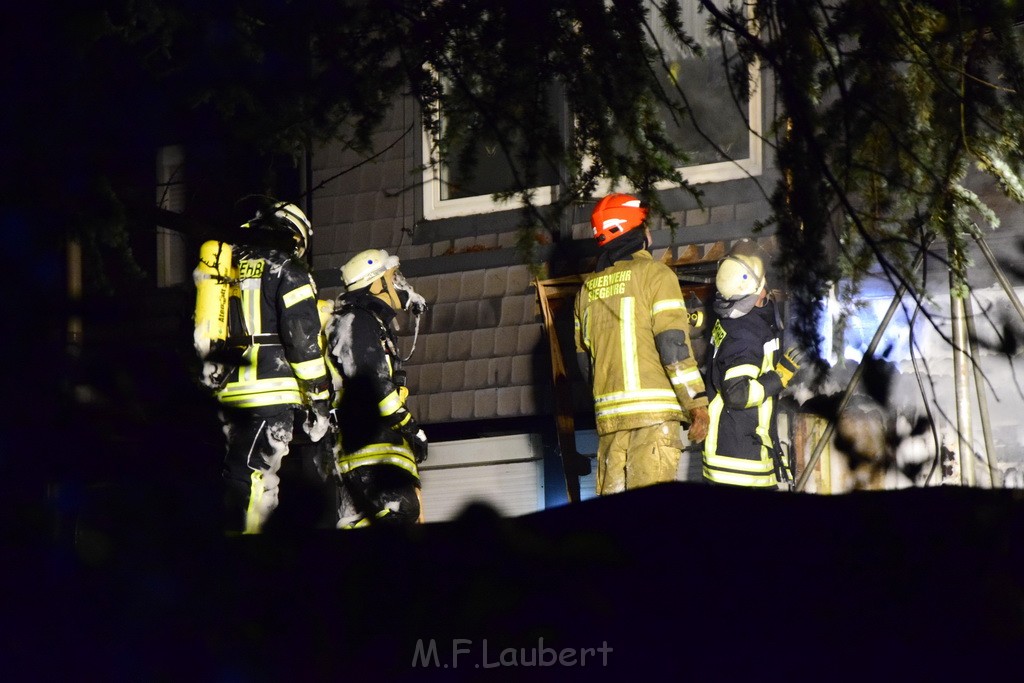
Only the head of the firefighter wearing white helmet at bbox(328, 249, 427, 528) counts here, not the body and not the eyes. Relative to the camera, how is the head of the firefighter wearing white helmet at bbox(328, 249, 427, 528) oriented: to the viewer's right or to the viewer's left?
to the viewer's right

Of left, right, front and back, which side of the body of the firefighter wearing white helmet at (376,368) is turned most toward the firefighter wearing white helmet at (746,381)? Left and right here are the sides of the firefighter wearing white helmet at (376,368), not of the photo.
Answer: front

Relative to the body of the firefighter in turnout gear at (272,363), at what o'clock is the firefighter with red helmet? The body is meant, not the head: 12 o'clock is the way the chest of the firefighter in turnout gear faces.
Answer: The firefighter with red helmet is roughly at 2 o'clock from the firefighter in turnout gear.

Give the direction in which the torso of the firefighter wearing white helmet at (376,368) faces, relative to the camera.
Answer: to the viewer's right

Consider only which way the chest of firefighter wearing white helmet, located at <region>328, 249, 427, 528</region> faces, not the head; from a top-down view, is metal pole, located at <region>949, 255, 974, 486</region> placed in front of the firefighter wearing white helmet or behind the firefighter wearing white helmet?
in front

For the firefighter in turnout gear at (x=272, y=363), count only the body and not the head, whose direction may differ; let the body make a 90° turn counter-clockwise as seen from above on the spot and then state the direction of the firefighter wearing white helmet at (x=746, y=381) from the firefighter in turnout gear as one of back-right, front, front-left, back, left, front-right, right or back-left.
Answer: back-right

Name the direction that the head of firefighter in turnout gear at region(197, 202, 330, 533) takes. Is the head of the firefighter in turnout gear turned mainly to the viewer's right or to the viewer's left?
to the viewer's right

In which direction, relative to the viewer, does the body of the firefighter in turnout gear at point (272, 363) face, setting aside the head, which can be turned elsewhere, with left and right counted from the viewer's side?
facing away from the viewer and to the right of the viewer
